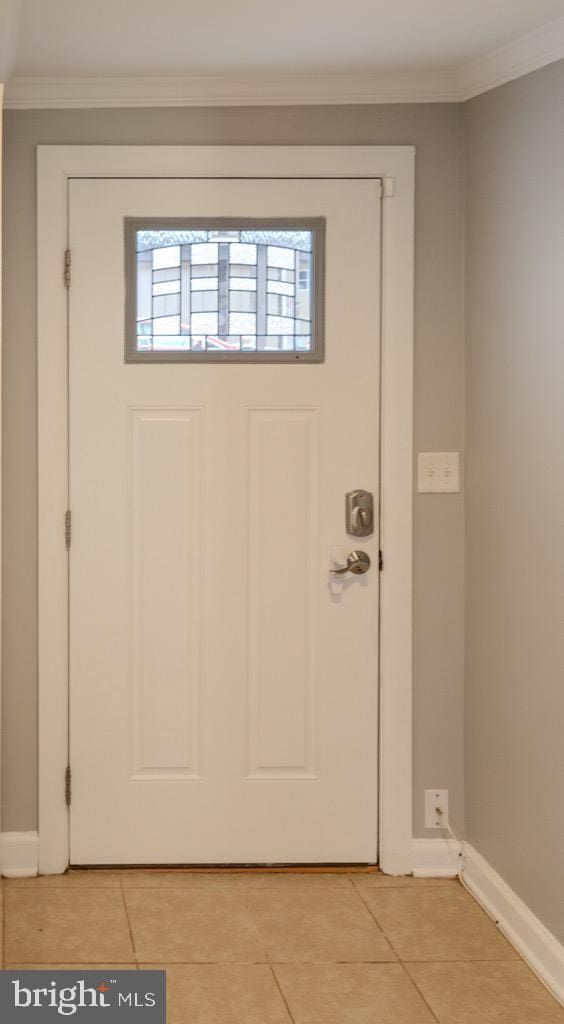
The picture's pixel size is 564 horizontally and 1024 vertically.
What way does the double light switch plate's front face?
toward the camera

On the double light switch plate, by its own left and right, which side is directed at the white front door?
right
